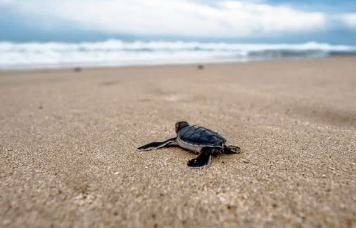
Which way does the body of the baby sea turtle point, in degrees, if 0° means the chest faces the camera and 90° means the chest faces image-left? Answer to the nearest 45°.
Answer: approximately 135°
